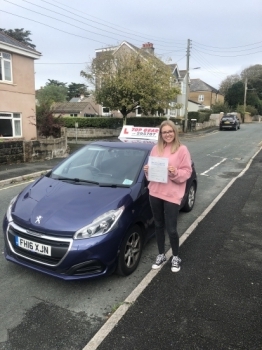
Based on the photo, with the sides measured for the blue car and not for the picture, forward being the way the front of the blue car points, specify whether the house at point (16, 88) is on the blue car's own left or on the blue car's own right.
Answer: on the blue car's own right

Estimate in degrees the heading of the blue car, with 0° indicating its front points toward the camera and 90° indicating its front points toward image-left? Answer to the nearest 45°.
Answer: approximately 45°

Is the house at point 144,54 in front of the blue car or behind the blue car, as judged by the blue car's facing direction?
behind

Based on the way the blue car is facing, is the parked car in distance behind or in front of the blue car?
behind

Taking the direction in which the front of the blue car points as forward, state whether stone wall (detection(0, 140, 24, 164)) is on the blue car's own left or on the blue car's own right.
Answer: on the blue car's own right

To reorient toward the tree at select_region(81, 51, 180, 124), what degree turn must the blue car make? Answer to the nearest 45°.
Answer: approximately 135° to its right
